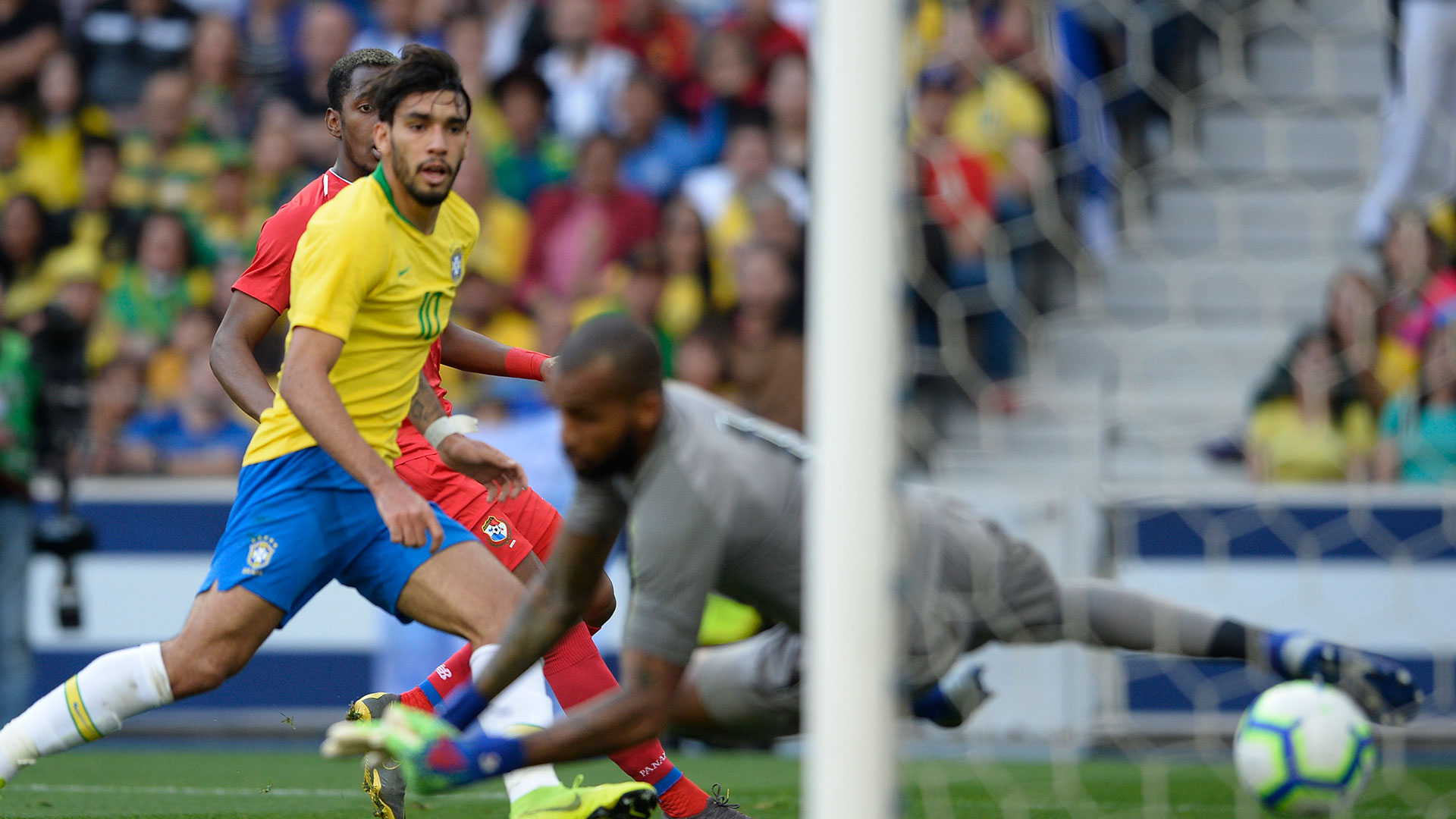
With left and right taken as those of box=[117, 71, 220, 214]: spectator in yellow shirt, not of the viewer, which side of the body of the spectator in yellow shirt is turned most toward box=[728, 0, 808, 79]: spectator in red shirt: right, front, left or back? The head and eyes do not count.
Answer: left

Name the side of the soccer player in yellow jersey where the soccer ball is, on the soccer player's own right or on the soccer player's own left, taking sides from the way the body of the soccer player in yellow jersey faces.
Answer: on the soccer player's own left

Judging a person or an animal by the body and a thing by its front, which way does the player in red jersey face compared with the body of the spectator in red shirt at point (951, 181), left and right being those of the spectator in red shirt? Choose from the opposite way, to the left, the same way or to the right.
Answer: to the left

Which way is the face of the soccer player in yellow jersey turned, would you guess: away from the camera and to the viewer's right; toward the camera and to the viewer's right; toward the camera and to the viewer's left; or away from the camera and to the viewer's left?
toward the camera and to the viewer's right

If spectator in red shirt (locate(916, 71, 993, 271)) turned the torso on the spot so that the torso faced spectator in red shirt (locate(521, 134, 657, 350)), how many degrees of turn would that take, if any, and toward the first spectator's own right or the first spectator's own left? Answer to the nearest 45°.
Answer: approximately 90° to the first spectator's own right

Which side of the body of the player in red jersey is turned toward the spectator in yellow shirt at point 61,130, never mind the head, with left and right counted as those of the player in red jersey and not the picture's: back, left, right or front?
back

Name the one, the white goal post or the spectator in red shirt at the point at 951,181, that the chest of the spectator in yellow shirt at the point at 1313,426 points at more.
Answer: the white goal post

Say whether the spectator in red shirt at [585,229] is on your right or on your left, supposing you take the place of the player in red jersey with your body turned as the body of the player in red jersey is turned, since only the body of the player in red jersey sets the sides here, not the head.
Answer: on your left

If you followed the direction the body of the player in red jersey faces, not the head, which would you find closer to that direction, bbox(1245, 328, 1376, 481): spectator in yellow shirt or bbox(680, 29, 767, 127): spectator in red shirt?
the spectator in yellow shirt

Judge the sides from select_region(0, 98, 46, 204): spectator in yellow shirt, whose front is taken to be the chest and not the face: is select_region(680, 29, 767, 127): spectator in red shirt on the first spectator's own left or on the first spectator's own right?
on the first spectator's own left

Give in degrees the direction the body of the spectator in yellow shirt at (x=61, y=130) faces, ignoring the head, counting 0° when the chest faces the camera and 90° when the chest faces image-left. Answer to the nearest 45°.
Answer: approximately 0°

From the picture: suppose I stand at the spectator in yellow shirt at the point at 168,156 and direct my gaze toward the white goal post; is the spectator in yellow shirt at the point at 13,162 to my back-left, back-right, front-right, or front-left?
back-right

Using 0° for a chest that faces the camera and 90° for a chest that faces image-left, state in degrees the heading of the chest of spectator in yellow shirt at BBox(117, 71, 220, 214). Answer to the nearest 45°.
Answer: approximately 0°

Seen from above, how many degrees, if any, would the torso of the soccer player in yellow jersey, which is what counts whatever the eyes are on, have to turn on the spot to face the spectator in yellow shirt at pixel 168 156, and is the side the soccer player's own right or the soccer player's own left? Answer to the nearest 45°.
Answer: approximately 135° to the soccer player's own left
